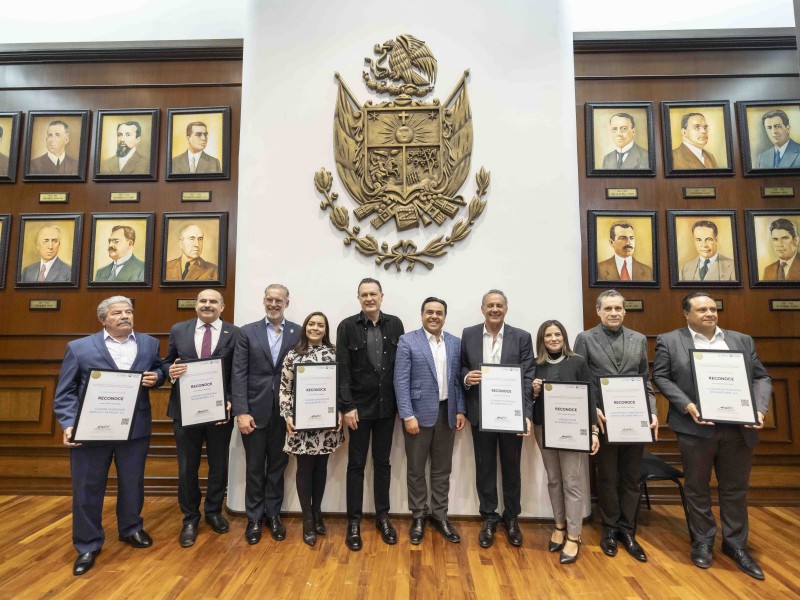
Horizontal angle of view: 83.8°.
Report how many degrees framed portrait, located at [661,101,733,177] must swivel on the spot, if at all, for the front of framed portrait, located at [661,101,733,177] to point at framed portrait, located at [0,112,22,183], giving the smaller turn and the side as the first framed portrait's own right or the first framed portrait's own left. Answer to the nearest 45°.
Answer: approximately 45° to the first framed portrait's own right

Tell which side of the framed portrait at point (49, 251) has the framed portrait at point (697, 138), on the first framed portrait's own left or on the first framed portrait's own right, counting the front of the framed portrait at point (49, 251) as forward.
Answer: on the first framed portrait's own left

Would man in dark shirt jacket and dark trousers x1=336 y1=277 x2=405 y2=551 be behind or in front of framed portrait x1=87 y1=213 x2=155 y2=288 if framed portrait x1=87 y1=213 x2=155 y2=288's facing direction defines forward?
in front

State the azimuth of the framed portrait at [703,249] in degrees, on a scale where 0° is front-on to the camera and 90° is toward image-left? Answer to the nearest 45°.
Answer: approximately 0°

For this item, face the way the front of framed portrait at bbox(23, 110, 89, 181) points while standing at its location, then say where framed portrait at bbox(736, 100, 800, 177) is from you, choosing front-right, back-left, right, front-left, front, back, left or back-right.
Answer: front-left

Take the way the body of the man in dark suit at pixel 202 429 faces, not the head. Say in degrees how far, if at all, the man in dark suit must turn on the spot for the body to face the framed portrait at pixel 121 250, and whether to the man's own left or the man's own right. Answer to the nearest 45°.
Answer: approximately 135° to the man's own right

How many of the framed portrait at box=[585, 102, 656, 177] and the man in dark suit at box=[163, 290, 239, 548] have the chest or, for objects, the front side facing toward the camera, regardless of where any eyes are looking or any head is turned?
2

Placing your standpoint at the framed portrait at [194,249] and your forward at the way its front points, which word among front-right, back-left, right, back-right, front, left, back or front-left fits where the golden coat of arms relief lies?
front-left
